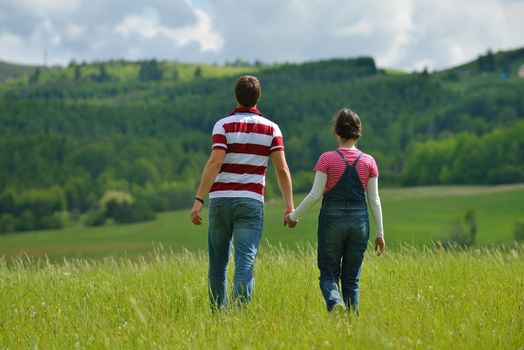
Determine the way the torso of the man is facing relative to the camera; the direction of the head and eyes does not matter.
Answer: away from the camera

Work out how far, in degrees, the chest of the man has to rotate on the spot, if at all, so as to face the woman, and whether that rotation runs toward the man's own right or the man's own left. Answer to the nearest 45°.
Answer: approximately 90° to the man's own right

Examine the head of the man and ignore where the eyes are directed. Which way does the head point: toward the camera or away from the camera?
away from the camera

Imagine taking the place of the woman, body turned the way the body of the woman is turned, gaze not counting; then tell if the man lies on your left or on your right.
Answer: on your left

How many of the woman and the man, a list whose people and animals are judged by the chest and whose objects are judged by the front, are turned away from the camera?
2

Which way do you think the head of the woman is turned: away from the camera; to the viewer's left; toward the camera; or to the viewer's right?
away from the camera

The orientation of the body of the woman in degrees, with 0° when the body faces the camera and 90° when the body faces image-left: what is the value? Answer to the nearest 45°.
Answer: approximately 180°
